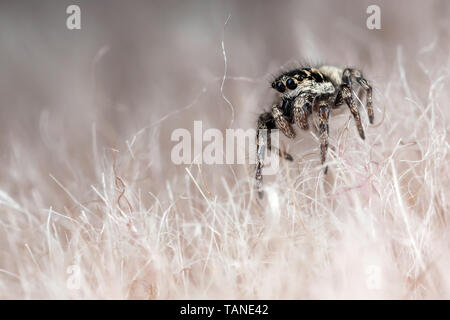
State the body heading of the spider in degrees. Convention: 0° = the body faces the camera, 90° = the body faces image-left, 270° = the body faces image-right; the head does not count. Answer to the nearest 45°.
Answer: approximately 45°
